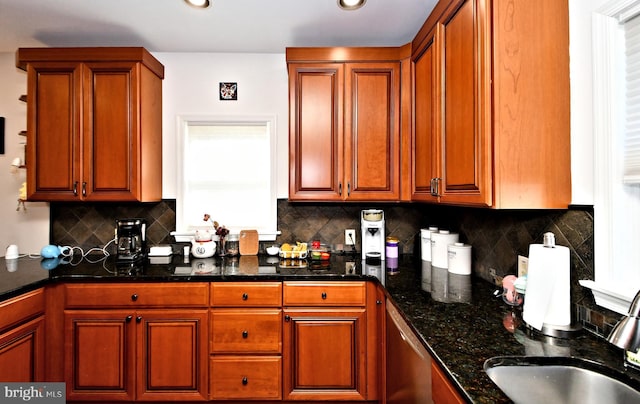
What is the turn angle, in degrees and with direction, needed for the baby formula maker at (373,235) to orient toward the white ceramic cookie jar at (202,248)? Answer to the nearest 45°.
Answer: approximately 90° to its right

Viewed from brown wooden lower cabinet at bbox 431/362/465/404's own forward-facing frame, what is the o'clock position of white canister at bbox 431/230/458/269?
The white canister is roughly at 3 o'clock from the brown wooden lower cabinet.

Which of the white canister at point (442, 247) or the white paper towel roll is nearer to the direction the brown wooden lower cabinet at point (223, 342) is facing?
the white paper towel roll

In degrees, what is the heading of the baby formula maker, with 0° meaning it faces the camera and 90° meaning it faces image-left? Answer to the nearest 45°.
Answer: approximately 0°

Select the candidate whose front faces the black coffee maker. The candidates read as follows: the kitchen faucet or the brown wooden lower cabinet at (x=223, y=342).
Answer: the kitchen faucet

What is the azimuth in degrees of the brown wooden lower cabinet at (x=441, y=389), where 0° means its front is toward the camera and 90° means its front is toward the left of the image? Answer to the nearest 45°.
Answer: approximately 90°

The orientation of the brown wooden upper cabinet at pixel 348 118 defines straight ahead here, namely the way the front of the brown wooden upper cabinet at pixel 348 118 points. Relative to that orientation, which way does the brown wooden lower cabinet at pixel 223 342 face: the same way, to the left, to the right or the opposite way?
the same way

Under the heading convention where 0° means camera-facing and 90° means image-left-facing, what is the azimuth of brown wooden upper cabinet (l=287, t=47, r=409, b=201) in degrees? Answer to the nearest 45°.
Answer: approximately 0°

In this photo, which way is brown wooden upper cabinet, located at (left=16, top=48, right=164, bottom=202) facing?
toward the camera

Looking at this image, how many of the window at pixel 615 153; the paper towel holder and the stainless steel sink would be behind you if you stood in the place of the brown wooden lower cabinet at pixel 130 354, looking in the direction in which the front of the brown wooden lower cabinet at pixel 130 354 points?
0

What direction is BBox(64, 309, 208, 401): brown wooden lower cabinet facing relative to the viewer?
toward the camera

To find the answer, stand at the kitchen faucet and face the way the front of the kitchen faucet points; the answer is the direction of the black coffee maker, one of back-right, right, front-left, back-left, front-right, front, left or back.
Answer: front

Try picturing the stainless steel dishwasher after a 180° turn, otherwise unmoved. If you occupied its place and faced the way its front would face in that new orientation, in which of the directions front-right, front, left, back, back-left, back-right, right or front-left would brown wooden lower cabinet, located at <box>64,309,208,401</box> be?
back

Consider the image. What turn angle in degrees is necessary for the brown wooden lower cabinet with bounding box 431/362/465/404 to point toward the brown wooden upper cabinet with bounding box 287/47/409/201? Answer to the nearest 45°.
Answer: approximately 45° to its right

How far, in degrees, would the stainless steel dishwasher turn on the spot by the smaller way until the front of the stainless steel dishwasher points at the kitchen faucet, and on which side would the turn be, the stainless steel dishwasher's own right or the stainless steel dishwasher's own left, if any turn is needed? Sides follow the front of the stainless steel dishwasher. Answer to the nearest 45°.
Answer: approximately 135° to the stainless steel dishwasher's own left

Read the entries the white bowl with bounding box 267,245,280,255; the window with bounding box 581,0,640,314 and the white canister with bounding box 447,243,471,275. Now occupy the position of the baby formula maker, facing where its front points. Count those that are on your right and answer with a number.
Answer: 1
